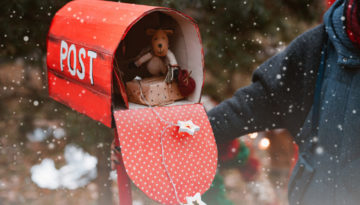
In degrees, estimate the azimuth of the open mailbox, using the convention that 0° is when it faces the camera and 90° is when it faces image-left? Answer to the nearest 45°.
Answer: approximately 315°

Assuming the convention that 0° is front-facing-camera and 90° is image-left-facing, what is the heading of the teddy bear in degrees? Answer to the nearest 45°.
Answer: approximately 0°
